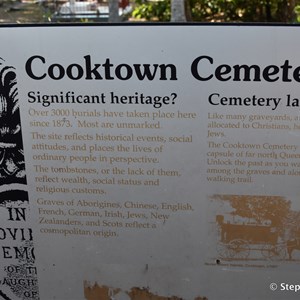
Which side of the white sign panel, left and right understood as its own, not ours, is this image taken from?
front
